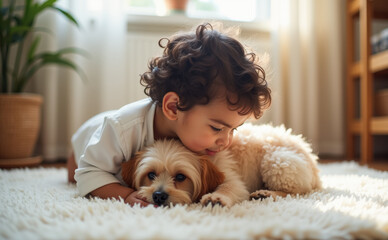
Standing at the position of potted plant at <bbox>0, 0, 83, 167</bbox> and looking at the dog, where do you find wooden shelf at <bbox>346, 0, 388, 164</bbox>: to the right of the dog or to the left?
left

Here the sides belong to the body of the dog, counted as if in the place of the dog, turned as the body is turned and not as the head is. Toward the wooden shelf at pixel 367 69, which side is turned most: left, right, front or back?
back

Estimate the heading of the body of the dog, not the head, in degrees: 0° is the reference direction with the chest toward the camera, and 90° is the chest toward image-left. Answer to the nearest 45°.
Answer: approximately 45°

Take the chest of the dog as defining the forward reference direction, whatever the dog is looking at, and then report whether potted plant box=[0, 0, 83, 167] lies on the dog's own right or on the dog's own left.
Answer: on the dog's own right
